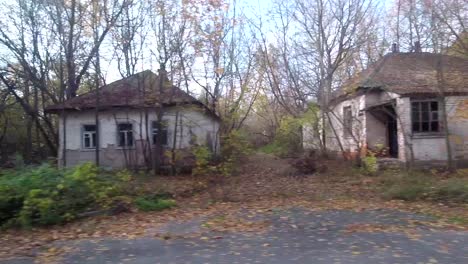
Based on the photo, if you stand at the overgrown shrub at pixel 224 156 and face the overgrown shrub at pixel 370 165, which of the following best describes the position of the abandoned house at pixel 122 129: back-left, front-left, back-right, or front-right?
back-left

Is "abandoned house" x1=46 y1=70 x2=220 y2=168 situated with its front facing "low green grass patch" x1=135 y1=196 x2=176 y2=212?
yes

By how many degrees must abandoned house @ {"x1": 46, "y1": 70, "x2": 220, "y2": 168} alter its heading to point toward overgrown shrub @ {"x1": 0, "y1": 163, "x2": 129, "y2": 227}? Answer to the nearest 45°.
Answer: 0° — it already faces it

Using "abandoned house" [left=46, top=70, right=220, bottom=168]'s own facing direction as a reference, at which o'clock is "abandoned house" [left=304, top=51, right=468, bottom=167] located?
"abandoned house" [left=304, top=51, right=468, bottom=167] is roughly at 10 o'clock from "abandoned house" [left=46, top=70, right=220, bottom=168].

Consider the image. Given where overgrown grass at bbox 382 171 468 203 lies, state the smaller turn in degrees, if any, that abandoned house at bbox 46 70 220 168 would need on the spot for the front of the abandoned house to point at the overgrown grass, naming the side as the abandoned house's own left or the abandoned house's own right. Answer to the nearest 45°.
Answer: approximately 45° to the abandoned house's own left

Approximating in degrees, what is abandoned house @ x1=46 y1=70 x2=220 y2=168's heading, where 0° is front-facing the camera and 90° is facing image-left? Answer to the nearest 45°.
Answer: approximately 0°

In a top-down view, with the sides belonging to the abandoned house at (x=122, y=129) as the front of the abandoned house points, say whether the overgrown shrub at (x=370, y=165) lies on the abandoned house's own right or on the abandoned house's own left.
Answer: on the abandoned house's own left

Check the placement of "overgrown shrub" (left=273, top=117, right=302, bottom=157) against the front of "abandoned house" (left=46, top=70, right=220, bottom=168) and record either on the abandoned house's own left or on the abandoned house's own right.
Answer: on the abandoned house's own left

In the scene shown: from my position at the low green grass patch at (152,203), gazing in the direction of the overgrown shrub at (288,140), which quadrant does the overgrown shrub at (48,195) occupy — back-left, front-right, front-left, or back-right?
back-left
